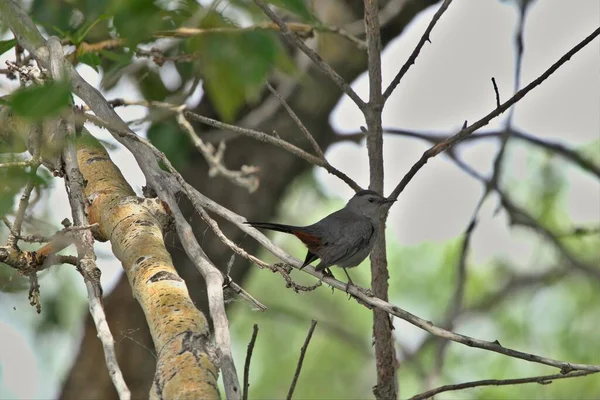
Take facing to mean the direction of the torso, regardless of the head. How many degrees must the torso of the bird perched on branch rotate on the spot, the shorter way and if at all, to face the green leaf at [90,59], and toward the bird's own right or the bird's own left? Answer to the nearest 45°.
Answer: approximately 135° to the bird's own right

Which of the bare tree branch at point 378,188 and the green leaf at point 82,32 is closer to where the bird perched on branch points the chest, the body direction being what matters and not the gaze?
the bare tree branch

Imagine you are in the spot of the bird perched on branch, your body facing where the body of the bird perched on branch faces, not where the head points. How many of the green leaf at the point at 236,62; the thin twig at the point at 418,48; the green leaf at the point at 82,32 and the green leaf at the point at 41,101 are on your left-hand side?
0

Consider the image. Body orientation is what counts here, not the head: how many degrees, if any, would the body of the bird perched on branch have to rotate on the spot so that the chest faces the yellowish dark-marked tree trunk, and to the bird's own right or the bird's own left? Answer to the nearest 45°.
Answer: approximately 135° to the bird's own right

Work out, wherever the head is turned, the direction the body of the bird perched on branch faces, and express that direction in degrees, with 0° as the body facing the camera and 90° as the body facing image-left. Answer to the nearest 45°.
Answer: approximately 270°

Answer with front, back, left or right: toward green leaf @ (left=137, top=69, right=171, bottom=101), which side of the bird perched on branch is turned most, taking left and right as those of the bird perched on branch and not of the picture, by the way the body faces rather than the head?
back

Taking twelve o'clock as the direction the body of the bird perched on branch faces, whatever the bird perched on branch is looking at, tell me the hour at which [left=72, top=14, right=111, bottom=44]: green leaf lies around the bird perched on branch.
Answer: The green leaf is roughly at 5 o'clock from the bird perched on branch.

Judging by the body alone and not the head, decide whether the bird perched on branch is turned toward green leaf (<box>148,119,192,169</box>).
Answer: no

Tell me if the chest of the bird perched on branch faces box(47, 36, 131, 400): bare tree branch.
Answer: no
